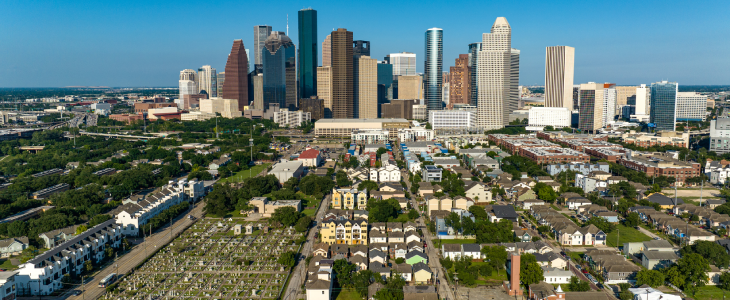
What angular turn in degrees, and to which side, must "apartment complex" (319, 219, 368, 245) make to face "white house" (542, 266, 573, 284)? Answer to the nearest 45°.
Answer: approximately 45° to its left

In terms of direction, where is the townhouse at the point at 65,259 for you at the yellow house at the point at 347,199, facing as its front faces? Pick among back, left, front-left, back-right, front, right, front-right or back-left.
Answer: front-right

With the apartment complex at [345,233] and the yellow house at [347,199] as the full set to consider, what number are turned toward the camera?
2

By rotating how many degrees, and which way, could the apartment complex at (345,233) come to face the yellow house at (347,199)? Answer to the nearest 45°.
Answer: approximately 180°

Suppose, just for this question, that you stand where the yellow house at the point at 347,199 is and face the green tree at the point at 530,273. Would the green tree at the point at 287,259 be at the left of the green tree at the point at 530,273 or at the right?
right

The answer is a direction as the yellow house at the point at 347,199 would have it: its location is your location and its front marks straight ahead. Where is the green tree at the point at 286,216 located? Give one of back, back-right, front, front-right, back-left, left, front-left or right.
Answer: front-right

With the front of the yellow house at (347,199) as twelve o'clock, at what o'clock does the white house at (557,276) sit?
The white house is roughly at 11 o'clock from the yellow house.

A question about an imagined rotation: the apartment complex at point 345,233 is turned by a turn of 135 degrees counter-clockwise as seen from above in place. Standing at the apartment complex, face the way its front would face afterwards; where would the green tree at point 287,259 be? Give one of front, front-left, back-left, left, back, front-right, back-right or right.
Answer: back

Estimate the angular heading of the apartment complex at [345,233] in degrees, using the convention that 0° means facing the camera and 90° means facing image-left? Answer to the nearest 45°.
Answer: approximately 0°

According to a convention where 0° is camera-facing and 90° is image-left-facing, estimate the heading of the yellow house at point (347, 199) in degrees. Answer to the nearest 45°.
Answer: approximately 0°

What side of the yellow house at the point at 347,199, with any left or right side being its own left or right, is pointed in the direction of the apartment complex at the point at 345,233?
front

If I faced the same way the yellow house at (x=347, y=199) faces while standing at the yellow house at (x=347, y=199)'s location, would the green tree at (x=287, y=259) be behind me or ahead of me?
ahead
